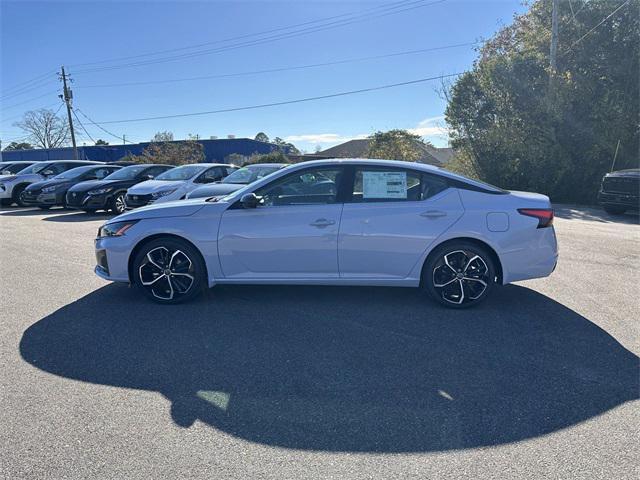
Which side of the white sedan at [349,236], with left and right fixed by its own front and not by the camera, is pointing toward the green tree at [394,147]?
right

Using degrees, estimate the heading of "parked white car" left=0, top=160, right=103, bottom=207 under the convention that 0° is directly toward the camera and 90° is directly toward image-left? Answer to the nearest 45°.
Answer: approximately 45°

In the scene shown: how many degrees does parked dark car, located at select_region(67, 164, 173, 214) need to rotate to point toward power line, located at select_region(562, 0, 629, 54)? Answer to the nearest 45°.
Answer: approximately 135° to its left

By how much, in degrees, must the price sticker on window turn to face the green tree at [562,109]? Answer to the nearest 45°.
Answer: approximately 135° to its left

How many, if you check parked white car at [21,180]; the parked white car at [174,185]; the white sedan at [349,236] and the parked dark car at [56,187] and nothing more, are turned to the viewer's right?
0

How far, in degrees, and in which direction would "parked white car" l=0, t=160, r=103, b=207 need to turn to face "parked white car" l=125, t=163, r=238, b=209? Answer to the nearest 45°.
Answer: approximately 90° to its left

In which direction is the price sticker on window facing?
toward the camera

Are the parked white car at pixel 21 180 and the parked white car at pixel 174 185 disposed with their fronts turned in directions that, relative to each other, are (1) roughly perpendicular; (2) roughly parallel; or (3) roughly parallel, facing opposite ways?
roughly parallel

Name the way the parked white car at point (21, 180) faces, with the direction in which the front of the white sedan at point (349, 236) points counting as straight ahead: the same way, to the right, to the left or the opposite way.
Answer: to the left

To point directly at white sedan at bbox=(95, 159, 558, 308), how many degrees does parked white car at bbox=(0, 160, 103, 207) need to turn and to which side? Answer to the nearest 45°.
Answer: approximately 45° to its left

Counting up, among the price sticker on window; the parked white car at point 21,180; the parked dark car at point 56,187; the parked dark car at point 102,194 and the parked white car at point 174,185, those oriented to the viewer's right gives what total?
0

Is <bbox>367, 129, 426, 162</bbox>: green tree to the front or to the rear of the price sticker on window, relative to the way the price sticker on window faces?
to the rear

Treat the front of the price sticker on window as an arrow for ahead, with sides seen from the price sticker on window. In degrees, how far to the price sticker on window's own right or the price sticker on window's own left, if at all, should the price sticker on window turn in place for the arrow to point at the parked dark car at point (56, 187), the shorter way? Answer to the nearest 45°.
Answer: approximately 135° to the price sticker on window's own right

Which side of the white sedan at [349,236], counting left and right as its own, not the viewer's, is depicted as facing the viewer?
left

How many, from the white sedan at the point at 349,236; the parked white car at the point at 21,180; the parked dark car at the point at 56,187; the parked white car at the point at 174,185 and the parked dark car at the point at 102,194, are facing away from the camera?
0

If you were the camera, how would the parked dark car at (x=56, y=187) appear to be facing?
facing the viewer and to the left of the viewer
